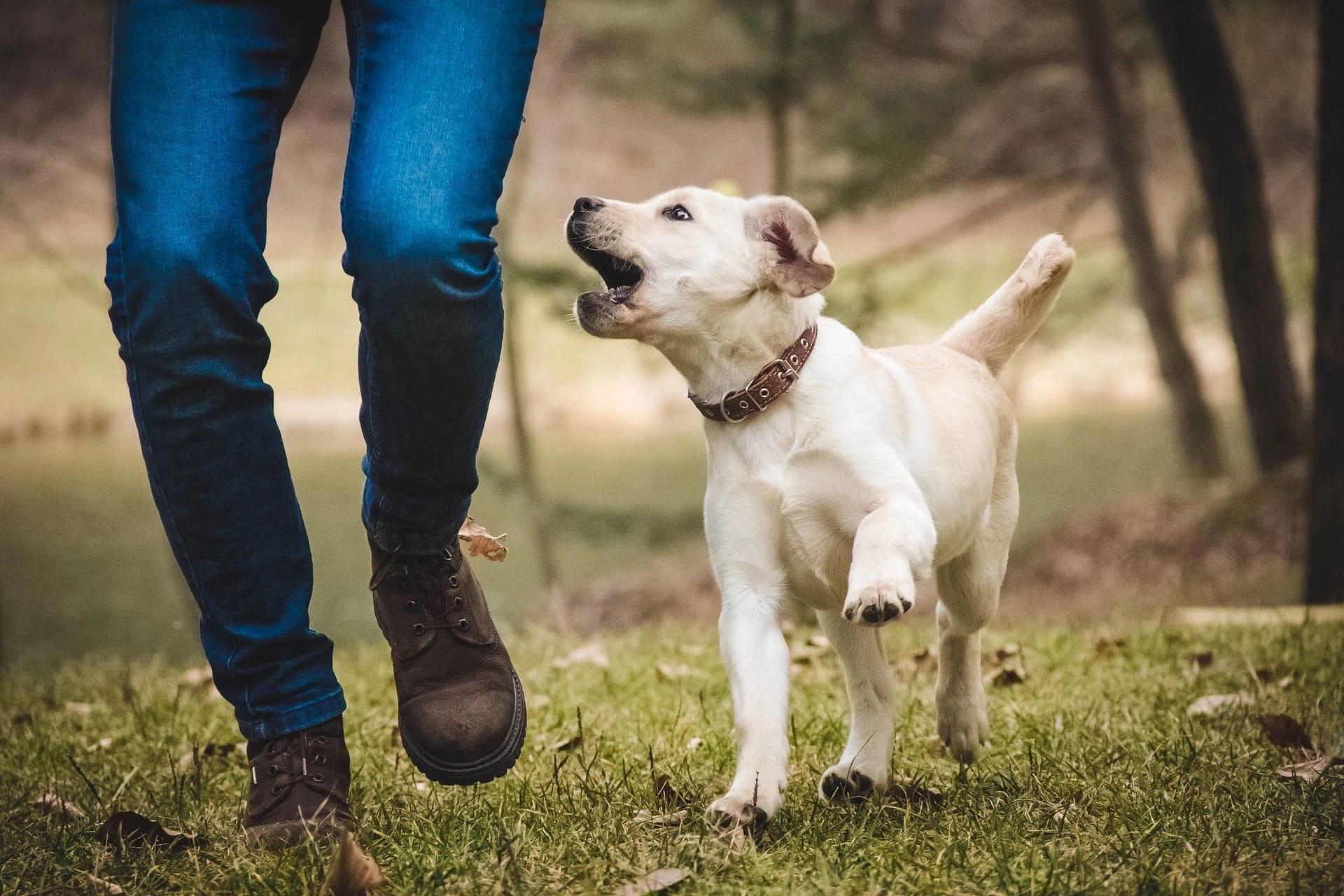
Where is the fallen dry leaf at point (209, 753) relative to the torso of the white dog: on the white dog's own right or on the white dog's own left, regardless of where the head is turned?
on the white dog's own right

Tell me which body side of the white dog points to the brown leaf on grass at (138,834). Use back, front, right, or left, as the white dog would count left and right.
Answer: front

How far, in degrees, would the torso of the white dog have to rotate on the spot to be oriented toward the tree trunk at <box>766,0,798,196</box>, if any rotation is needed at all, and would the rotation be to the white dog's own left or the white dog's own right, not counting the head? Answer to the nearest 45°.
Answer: approximately 135° to the white dog's own right

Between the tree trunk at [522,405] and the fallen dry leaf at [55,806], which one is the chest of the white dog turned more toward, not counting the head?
the fallen dry leaf

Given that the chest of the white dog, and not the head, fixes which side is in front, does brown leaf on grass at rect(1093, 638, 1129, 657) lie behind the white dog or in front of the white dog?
behind

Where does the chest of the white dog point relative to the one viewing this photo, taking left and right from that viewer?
facing the viewer and to the left of the viewer

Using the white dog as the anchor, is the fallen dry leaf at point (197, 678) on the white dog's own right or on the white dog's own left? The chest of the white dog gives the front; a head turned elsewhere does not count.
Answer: on the white dog's own right

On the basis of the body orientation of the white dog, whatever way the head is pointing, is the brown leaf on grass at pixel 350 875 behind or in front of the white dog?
in front

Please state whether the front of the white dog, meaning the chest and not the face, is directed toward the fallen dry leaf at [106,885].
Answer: yes
